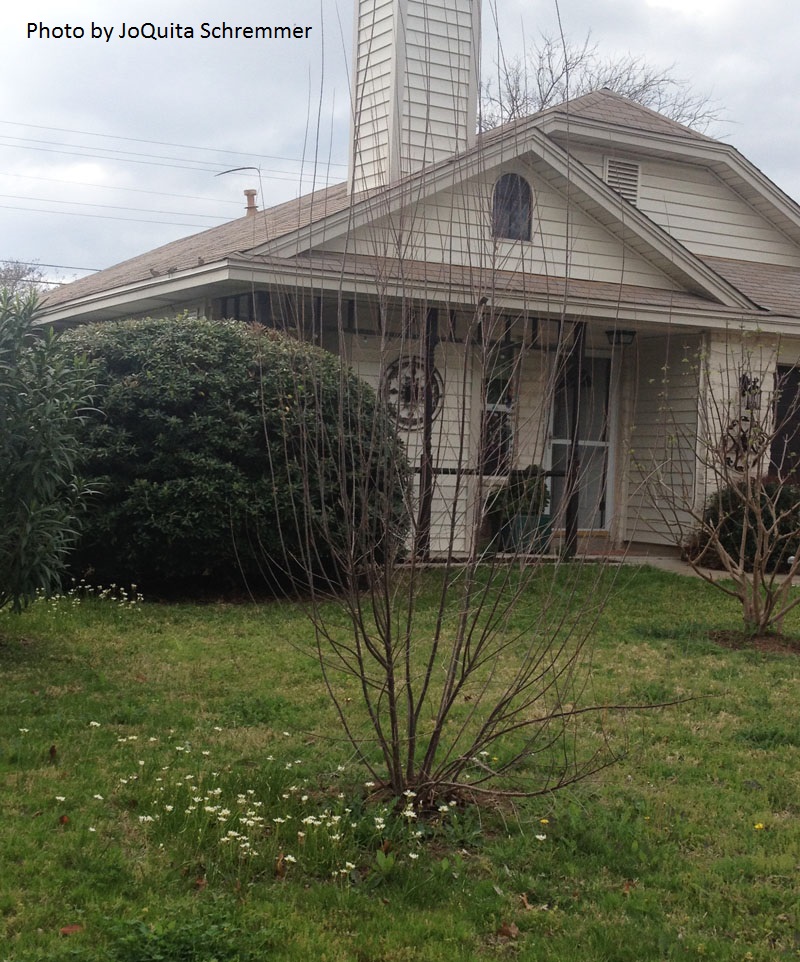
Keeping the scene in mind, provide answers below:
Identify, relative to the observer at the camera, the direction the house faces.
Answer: facing the viewer and to the right of the viewer

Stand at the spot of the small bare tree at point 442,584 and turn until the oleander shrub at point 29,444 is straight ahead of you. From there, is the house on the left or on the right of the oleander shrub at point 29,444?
right

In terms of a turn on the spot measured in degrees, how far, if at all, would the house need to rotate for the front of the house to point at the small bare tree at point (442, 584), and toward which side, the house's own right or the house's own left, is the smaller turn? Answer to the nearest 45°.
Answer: approximately 45° to the house's own right

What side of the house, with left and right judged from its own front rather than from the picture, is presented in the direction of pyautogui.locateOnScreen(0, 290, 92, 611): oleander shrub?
right
